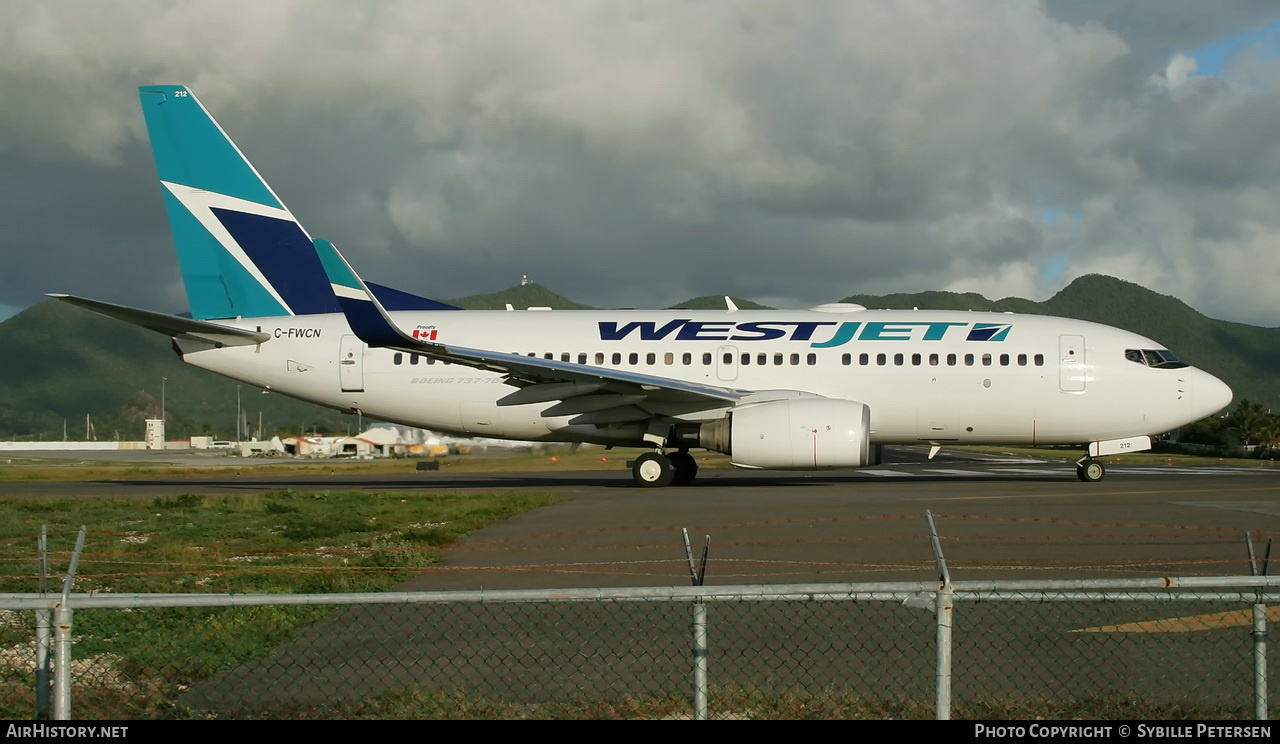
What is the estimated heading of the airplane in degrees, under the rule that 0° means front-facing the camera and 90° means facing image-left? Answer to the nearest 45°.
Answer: approximately 270°

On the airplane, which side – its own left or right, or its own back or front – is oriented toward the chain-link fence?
right
